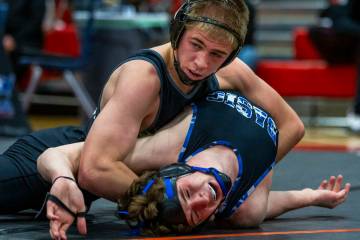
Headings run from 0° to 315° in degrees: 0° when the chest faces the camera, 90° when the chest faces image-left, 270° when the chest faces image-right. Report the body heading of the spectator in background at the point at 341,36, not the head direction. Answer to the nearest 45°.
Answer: approximately 45°

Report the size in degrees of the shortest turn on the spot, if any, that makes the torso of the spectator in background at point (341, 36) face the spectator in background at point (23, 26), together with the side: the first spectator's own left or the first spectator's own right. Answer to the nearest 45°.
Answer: approximately 45° to the first spectator's own right

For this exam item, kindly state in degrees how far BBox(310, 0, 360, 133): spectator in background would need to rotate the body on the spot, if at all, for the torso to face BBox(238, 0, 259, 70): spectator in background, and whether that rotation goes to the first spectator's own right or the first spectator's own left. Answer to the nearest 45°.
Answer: approximately 45° to the first spectator's own right
